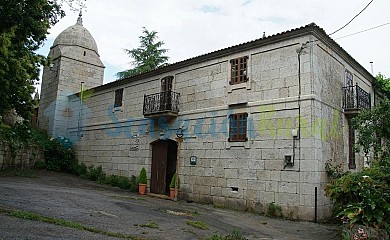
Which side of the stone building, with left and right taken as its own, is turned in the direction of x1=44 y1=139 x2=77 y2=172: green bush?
right

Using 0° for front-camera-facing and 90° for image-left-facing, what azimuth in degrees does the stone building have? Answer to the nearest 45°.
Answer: approximately 45°

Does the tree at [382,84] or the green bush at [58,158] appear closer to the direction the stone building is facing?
the green bush

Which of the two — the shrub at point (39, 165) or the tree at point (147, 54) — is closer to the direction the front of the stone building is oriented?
the shrub

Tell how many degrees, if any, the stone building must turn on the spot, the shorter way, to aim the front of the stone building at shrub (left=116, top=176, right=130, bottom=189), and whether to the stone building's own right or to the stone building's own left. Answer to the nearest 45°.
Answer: approximately 90° to the stone building's own right

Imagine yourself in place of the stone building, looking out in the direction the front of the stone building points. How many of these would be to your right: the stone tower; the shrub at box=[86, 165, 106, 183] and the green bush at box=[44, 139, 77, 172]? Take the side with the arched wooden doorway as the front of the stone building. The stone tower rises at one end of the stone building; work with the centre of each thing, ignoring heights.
3

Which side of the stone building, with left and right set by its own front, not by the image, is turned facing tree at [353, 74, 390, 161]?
left

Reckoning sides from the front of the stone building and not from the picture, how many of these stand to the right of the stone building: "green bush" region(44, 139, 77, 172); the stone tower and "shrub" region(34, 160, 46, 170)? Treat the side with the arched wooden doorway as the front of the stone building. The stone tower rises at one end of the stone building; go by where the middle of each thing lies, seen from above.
3

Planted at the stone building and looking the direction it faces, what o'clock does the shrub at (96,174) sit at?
The shrub is roughly at 3 o'clock from the stone building.

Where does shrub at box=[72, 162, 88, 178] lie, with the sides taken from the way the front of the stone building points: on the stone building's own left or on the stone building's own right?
on the stone building's own right
